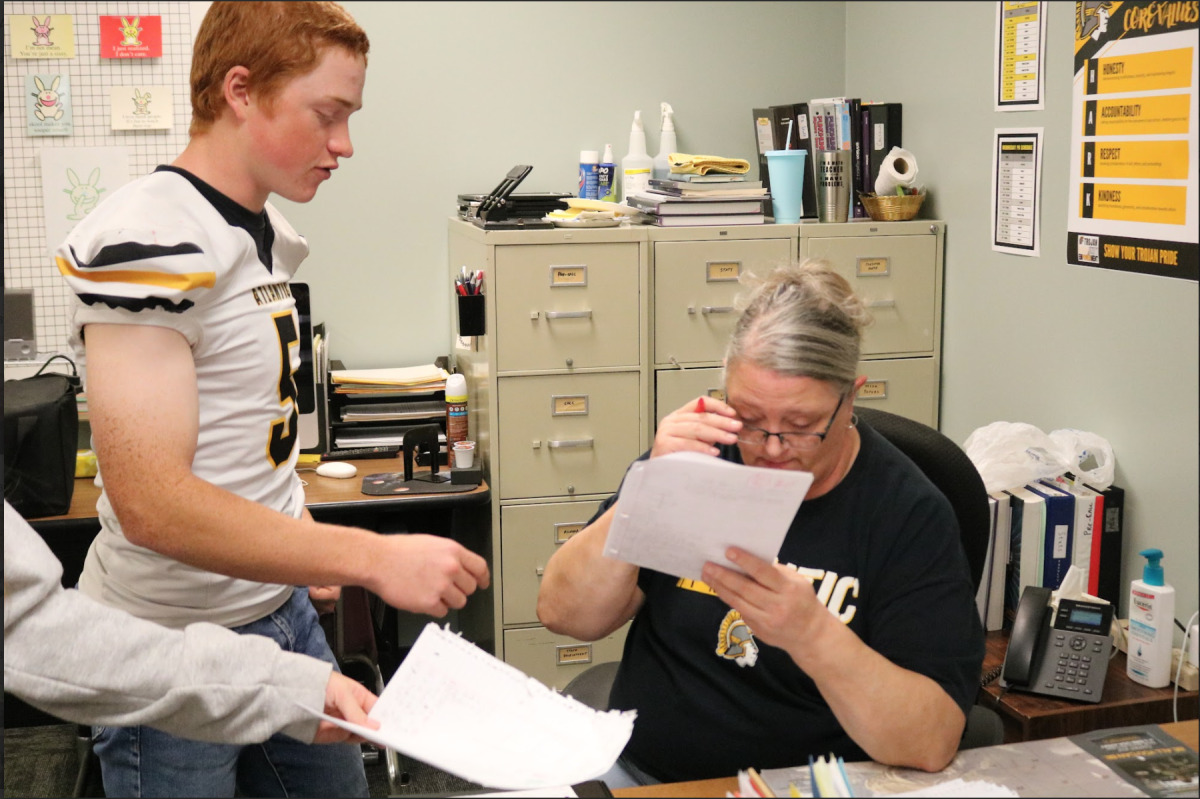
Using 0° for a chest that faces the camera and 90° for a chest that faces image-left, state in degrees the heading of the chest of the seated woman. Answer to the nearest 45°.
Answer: approximately 45°

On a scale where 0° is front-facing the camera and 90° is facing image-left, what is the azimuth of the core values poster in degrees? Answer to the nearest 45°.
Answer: approximately 45°

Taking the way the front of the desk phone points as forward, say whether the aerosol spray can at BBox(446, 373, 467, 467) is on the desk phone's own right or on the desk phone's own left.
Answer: on the desk phone's own right
